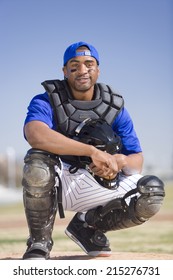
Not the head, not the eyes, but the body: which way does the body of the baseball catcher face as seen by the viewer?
toward the camera
